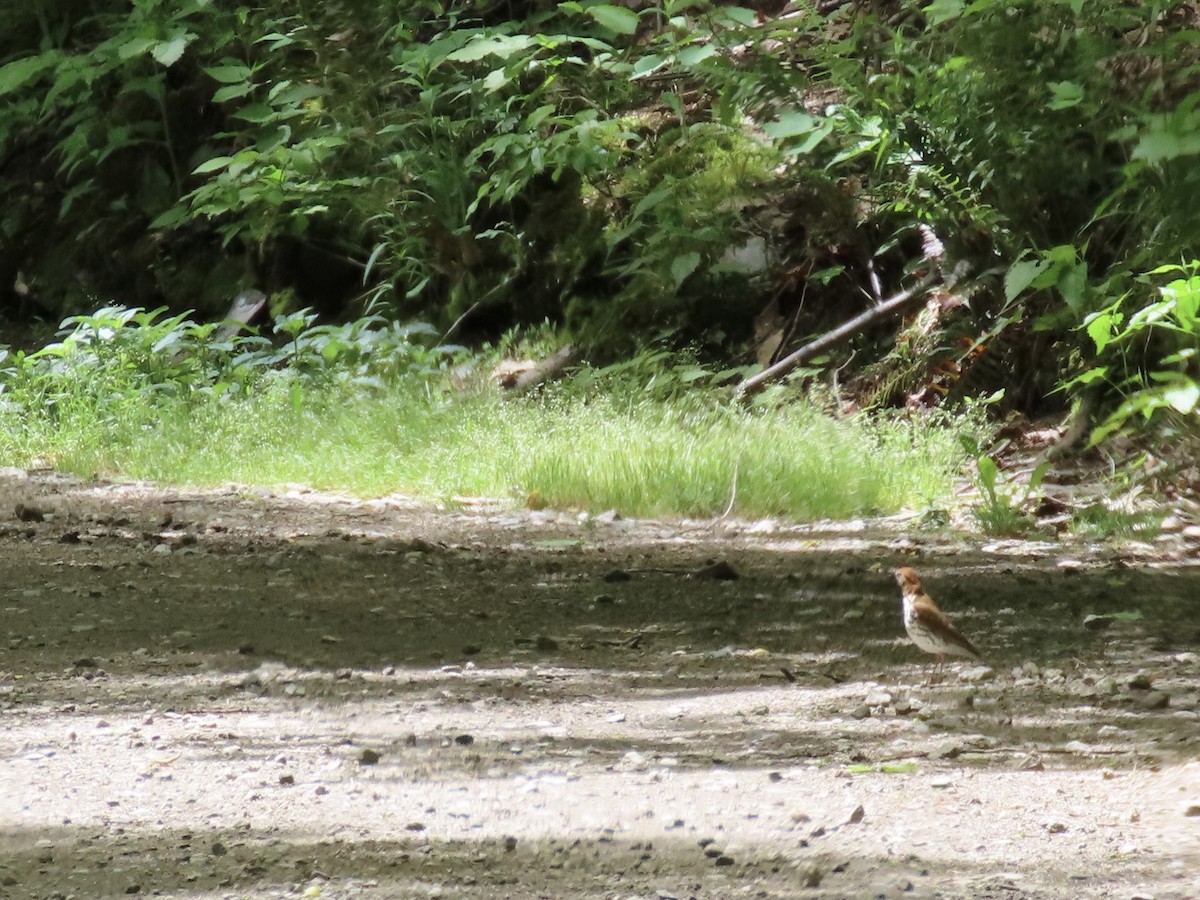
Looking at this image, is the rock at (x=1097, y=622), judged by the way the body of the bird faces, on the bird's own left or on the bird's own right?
on the bird's own right

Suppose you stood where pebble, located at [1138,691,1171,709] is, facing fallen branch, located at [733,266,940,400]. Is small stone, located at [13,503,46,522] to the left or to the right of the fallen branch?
left

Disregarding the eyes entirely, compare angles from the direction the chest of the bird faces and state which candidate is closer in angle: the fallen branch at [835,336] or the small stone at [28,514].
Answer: the small stone

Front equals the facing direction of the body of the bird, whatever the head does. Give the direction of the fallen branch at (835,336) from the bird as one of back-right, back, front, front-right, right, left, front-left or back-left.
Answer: right

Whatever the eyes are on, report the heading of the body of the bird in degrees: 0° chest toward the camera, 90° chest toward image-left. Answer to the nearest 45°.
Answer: approximately 90°
